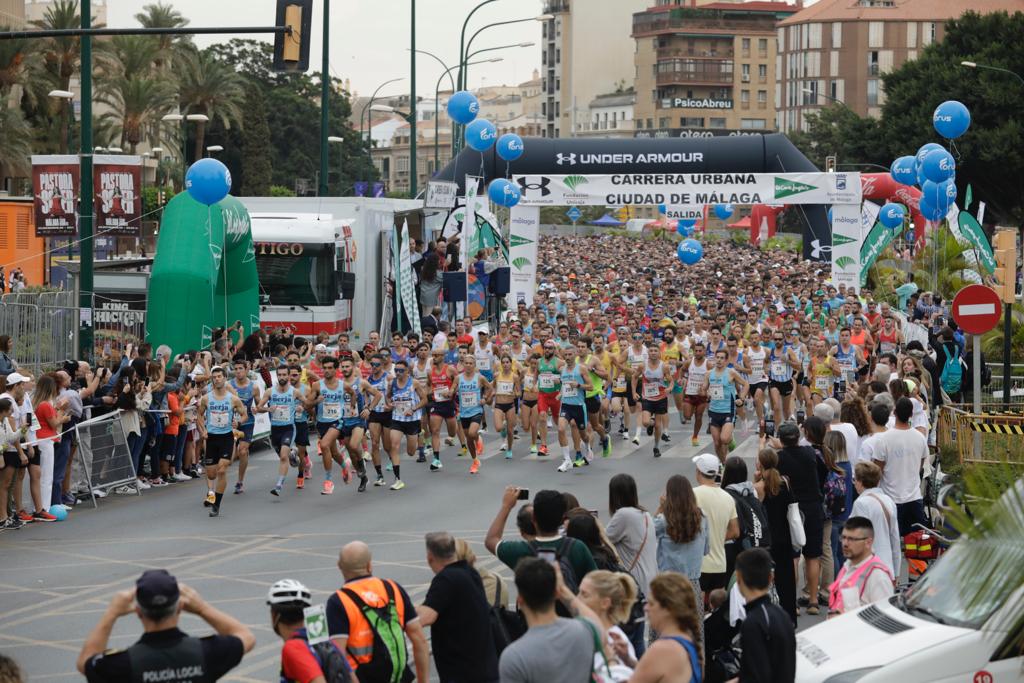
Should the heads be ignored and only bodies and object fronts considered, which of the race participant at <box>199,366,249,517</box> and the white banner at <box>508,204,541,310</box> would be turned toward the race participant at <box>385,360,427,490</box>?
the white banner

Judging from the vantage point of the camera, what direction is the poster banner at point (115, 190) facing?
facing the viewer

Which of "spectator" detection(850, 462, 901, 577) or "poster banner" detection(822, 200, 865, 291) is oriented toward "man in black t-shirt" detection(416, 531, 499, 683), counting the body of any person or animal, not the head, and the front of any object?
the poster banner

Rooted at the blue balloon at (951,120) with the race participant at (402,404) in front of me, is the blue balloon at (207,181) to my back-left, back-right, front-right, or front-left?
front-right

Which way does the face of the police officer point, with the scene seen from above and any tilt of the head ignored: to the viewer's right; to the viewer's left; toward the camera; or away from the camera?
away from the camera

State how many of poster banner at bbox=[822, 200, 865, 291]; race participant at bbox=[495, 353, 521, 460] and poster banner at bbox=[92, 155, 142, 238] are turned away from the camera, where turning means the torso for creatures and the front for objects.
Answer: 0

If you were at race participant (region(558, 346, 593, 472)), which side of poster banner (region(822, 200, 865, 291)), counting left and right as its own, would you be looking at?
front

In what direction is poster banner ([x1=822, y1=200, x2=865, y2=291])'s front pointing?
toward the camera

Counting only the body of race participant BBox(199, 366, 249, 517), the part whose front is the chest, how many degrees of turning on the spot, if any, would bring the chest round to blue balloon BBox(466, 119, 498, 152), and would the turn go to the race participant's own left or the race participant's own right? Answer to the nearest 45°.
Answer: approximately 180°

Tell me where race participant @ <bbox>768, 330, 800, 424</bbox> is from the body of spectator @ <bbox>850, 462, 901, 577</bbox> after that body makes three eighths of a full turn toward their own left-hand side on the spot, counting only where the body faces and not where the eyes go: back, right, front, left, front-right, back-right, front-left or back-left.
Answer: back

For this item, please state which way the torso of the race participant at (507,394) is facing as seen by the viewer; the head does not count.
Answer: toward the camera

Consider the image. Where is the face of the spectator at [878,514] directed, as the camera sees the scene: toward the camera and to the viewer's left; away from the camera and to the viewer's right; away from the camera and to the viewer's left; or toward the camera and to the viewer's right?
away from the camera and to the viewer's left

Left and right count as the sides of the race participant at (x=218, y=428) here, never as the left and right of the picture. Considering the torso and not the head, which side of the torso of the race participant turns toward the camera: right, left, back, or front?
front

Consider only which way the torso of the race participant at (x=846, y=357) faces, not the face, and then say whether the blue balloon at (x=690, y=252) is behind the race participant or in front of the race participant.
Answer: behind

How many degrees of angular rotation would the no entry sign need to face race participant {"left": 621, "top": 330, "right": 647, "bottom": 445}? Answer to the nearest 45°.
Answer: approximately 135° to its right

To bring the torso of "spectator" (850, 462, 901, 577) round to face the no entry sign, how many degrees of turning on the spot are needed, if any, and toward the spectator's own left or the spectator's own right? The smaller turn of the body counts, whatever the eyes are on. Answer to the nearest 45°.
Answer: approximately 45° to the spectator's own right
